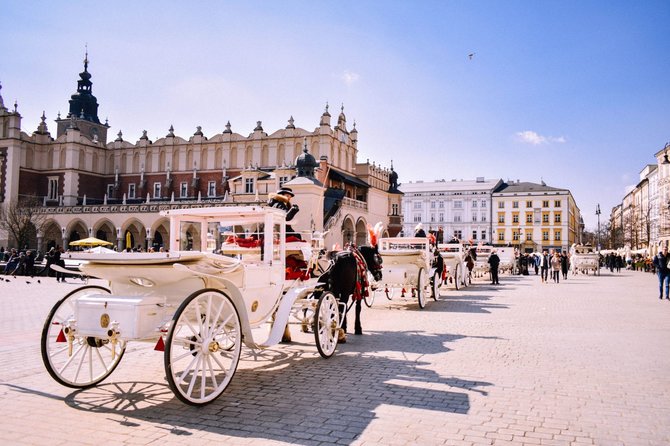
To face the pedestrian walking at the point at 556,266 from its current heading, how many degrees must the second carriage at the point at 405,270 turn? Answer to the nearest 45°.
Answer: approximately 45° to its right

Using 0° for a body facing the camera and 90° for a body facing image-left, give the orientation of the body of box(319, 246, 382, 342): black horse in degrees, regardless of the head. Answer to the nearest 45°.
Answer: approximately 225°

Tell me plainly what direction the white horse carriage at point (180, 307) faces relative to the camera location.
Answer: facing away from the viewer and to the right of the viewer

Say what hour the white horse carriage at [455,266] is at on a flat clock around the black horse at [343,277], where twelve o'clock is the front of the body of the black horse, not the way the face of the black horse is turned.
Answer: The white horse carriage is roughly at 11 o'clock from the black horse.

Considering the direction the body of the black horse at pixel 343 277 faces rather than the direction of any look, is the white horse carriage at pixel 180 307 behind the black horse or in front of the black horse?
behind

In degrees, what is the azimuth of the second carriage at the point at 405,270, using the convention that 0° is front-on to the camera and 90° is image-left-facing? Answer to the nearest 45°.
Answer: approximately 180°

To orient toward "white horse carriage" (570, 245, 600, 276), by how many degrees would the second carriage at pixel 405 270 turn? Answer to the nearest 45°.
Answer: approximately 45° to its right

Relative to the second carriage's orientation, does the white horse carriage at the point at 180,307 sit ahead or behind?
behind

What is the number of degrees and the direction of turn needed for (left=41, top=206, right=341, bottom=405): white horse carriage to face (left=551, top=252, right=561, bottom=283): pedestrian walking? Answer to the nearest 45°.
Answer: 0° — it already faces them
